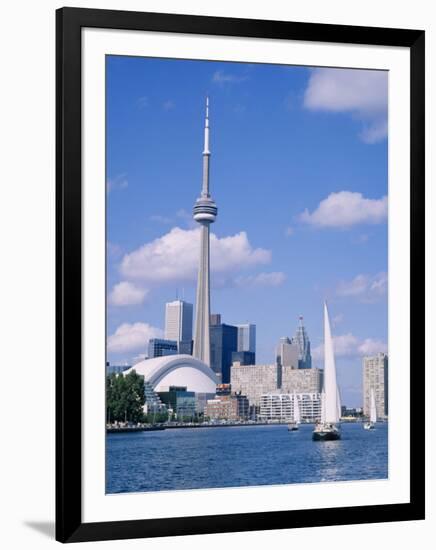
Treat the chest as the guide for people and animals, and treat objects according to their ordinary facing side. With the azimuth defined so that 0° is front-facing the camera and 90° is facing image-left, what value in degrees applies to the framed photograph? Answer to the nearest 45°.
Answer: approximately 315°
